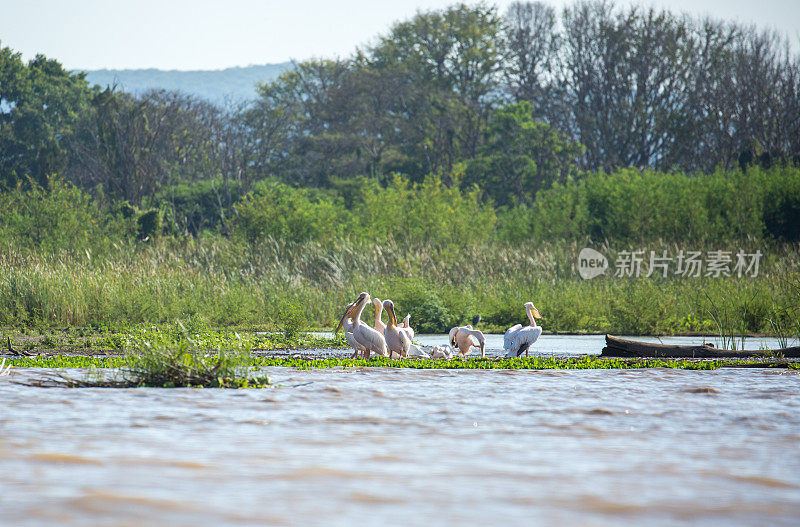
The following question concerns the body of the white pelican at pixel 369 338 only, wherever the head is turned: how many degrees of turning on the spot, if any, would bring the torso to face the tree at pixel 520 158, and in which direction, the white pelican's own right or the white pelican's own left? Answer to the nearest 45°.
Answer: approximately 90° to the white pelican's own right

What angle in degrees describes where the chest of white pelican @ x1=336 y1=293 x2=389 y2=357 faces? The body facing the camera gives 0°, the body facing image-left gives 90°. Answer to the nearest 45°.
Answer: approximately 90°

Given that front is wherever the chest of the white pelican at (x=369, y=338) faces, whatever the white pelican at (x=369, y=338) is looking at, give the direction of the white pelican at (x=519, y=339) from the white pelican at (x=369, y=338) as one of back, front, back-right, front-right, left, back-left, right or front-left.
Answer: back

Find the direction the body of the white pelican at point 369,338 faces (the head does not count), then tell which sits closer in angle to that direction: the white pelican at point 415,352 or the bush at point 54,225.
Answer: the bush

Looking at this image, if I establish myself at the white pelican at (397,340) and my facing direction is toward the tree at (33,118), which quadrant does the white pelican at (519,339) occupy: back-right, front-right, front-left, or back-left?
back-right

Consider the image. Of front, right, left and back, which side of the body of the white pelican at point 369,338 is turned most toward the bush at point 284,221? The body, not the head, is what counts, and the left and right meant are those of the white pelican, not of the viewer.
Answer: right
